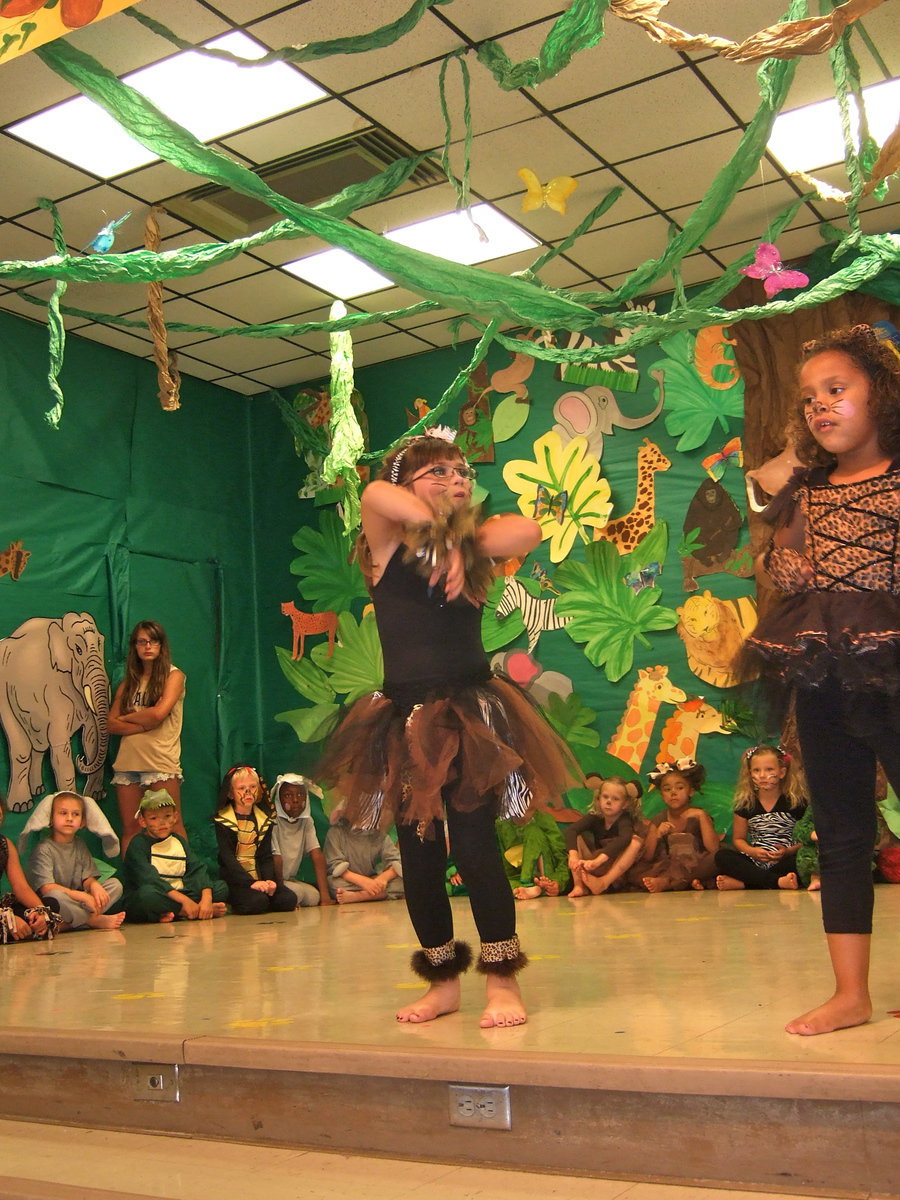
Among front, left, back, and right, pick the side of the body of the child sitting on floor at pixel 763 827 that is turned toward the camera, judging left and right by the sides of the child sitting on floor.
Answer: front

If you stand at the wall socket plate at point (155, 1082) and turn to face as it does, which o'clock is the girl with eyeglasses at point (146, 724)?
The girl with eyeglasses is roughly at 6 o'clock from the wall socket plate.

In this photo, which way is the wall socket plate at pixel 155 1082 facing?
toward the camera

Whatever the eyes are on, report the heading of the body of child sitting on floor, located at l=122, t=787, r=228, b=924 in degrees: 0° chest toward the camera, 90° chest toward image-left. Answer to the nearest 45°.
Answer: approximately 315°

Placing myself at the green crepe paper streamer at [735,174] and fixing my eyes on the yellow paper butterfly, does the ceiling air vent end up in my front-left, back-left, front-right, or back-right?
front-left
